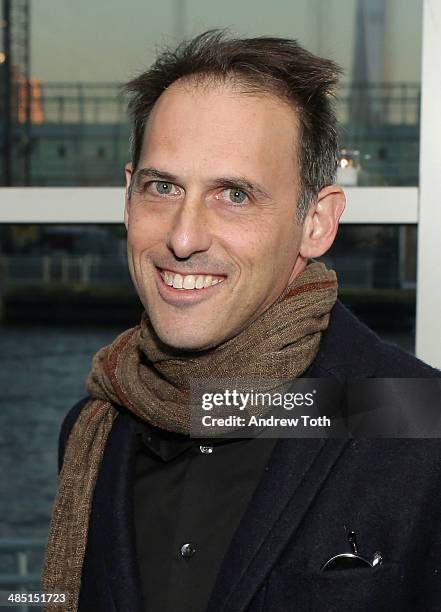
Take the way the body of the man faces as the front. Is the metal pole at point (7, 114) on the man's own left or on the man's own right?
on the man's own right

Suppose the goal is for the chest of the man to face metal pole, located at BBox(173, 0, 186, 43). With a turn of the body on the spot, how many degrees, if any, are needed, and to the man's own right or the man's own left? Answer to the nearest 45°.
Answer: approximately 135° to the man's own right

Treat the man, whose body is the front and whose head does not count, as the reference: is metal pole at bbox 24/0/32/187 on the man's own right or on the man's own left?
on the man's own right

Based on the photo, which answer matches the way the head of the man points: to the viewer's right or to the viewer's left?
to the viewer's left

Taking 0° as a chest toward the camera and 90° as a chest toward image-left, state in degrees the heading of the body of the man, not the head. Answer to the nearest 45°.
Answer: approximately 45°
